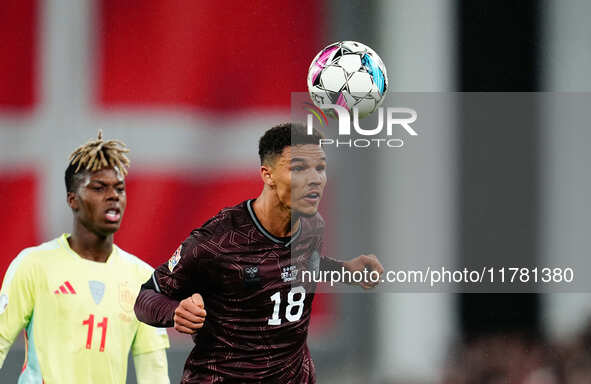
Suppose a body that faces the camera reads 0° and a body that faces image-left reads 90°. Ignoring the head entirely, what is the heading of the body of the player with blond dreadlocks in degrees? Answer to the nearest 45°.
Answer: approximately 315°

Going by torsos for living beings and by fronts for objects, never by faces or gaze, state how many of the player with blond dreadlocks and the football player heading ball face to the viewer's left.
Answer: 0

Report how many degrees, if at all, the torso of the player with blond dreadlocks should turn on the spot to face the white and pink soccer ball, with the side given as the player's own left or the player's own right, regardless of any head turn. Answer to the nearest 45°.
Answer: approximately 45° to the player's own left

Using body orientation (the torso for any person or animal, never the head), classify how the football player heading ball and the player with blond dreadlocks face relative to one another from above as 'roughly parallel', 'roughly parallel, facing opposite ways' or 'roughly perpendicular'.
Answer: roughly parallel

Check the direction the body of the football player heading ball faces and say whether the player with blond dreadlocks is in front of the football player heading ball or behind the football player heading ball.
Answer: behind

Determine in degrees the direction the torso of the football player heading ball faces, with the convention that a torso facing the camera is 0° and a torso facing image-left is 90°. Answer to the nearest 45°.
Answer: approximately 315°

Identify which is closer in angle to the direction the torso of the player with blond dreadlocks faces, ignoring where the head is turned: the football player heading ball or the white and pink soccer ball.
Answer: the football player heading ball
